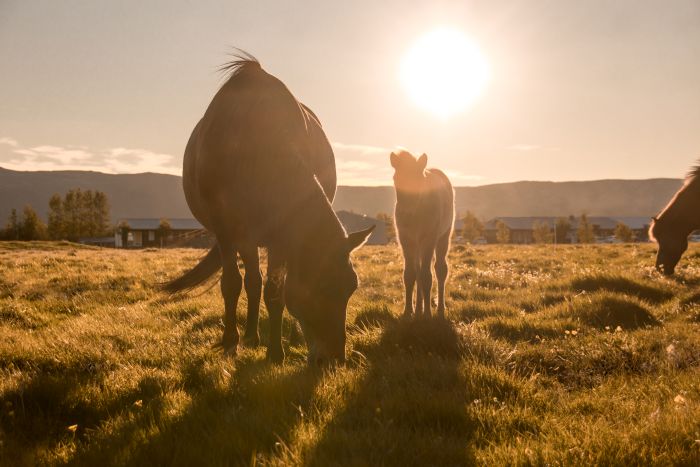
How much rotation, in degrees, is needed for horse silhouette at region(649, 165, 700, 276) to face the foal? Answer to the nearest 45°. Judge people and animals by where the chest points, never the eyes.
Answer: approximately 45° to its left

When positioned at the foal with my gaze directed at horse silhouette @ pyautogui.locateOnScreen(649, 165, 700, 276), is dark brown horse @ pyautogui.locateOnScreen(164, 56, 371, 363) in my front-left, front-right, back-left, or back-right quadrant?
back-right

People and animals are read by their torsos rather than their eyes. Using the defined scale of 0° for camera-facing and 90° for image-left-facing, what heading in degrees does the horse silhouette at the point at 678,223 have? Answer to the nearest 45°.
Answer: approximately 90°

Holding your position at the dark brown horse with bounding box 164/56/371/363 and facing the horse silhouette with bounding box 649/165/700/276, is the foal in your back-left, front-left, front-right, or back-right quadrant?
front-left

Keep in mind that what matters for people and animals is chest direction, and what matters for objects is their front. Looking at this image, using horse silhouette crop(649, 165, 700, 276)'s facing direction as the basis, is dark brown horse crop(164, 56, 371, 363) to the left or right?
on its left

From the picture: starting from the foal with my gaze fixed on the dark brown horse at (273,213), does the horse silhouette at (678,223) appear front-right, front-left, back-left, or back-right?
back-left

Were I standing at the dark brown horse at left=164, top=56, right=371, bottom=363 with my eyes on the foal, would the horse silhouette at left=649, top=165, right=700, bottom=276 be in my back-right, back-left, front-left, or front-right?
front-right
